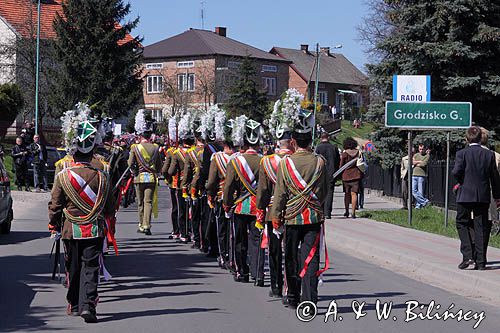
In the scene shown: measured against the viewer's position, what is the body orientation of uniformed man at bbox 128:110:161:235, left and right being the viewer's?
facing away from the viewer

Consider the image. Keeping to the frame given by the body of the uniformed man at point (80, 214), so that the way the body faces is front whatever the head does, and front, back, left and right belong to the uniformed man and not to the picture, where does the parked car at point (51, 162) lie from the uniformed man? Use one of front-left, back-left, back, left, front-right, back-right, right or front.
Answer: front

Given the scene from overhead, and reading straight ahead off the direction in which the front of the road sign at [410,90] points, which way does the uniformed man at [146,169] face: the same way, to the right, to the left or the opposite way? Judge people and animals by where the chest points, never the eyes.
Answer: the opposite way

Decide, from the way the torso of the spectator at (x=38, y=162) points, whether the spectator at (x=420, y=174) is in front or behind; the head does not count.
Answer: in front

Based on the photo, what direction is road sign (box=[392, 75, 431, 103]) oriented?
toward the camera

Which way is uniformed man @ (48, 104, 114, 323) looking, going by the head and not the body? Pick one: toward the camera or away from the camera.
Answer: away from the camera

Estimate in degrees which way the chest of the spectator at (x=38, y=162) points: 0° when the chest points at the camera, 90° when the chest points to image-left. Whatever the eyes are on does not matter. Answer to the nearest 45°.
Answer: approximately 315°

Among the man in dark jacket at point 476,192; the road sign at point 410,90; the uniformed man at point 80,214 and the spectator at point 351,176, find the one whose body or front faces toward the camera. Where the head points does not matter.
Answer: the road sign

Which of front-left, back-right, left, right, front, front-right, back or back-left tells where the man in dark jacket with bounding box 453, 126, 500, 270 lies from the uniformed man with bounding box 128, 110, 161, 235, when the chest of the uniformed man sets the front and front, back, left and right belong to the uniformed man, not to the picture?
back-right

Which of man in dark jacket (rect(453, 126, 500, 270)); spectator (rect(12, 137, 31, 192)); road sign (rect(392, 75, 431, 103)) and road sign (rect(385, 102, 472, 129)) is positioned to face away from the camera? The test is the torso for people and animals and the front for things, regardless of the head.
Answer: the man in dark jacket

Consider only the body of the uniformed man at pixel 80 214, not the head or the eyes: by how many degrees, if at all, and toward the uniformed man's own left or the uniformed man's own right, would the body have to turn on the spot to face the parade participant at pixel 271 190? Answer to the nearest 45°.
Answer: approximately 90° to the uniformed man's own right

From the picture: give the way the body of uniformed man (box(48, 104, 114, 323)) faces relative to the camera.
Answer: away from the camera

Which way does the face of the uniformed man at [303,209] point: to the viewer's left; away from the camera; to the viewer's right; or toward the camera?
away from the camera

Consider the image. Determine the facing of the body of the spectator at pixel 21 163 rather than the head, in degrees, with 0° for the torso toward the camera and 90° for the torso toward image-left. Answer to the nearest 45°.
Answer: approximately 315°
